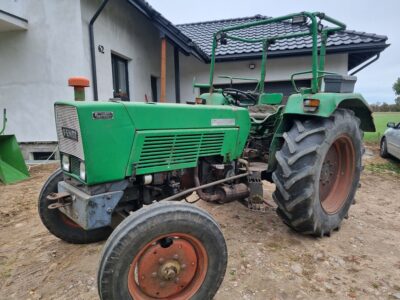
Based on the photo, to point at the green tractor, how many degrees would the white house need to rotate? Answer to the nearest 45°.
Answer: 0° — it already faces it

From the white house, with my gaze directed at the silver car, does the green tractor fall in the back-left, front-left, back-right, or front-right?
front-right

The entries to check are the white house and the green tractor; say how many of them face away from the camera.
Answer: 0

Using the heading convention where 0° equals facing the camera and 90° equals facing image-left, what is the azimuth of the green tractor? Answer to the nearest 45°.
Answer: approximately 45°

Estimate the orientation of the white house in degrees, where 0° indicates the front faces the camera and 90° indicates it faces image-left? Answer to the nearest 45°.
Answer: approximately 315°

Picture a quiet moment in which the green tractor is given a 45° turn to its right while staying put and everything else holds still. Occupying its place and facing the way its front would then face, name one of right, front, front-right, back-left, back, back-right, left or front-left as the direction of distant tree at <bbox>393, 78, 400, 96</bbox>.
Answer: back-right

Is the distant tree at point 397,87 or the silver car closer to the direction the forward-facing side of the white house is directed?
the silver car

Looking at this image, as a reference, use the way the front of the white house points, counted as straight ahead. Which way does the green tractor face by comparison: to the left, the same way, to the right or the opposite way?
to the right

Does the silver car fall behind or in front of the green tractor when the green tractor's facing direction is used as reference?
behind

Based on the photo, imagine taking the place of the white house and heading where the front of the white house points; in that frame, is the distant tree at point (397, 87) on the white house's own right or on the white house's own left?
on the white house's own left

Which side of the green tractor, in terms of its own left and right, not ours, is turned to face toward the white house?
right
